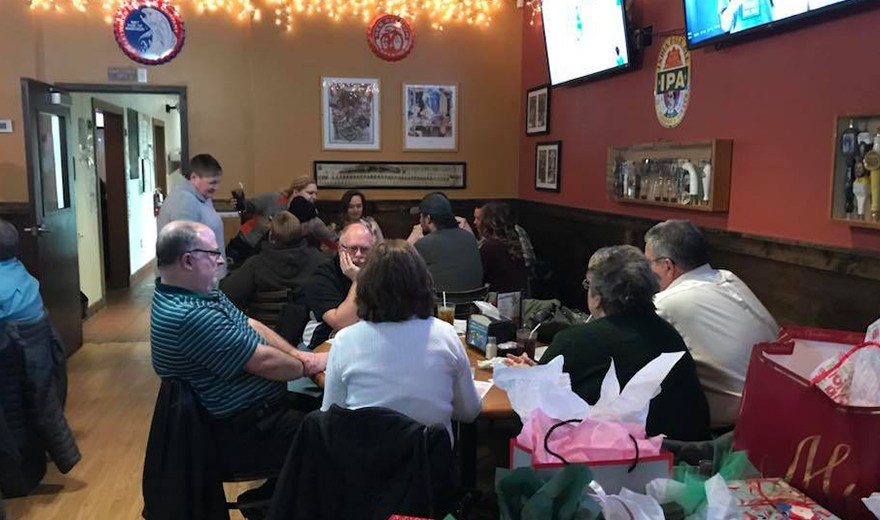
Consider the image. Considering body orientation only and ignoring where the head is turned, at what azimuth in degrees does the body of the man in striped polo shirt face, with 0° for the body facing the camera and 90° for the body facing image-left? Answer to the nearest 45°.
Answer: approximately 270°

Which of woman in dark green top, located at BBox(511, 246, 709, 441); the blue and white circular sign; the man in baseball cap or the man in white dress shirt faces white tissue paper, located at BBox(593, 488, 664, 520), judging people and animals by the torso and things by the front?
the blue and white circular sign

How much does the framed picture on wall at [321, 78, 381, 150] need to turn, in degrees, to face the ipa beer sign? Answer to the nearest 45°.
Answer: approximately 45° to its left

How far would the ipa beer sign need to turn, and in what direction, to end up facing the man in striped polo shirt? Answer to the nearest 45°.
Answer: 0° — it already faces them

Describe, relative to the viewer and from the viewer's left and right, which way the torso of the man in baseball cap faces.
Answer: facing away from the viewer and to the left of the viewer

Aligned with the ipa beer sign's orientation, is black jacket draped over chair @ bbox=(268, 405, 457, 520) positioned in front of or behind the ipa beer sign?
in front

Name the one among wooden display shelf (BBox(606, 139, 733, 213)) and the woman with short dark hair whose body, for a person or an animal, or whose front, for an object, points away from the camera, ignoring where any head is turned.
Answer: the woman with short dark hair

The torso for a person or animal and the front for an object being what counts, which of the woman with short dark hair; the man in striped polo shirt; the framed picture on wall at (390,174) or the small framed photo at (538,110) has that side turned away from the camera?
the woman with short dark hair

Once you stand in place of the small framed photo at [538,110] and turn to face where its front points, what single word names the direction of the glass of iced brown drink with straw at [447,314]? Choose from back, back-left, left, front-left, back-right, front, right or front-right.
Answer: front-left

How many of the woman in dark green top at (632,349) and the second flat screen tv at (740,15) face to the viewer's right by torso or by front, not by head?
0

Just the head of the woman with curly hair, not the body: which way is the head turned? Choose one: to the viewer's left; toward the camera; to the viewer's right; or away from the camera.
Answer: to the viewer's left

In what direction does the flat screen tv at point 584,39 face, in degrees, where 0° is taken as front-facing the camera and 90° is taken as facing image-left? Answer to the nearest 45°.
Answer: approximately 45°

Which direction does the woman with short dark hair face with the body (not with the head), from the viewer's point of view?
away from the camera

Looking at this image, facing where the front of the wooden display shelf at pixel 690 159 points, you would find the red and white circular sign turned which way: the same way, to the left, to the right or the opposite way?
to the left
